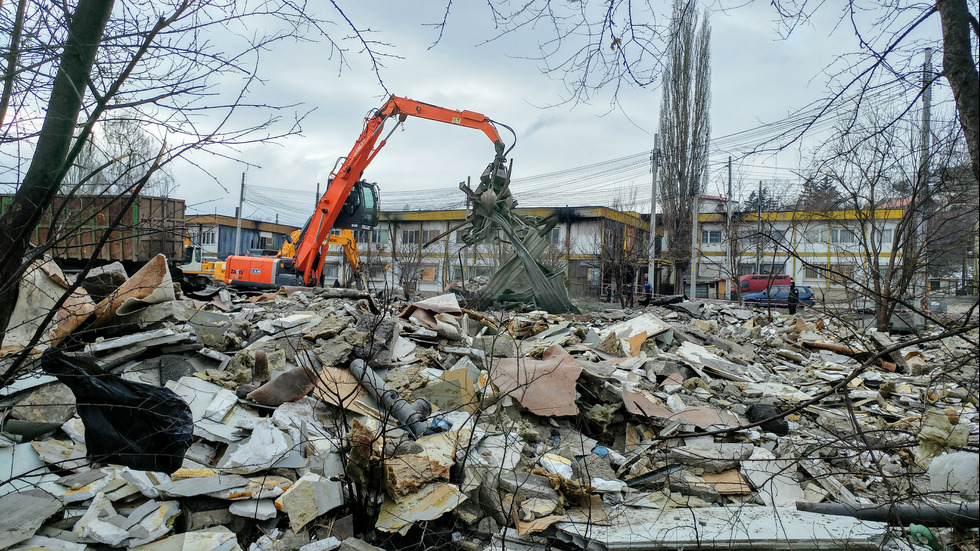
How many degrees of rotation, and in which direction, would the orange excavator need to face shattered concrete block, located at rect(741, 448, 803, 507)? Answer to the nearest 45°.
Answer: approximately 90° to its right

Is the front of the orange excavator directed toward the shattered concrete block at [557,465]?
no

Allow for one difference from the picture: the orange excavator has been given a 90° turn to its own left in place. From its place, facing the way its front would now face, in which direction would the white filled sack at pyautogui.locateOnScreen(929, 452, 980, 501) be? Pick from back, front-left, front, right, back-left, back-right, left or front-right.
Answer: back

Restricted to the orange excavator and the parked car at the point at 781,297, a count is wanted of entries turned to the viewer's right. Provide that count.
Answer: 1

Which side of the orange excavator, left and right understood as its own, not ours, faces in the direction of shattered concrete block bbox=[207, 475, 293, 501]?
right

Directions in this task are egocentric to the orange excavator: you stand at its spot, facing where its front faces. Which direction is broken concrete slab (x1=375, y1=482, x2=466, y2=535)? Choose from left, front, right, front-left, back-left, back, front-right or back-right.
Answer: right

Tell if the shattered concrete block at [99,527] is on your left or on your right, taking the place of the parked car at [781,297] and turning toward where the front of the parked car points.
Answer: on your left

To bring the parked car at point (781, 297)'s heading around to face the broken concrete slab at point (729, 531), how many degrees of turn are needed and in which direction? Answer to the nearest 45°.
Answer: approximately 90° to its left

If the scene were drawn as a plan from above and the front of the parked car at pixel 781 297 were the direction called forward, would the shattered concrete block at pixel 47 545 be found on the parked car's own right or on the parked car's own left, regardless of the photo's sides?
on the parked car's own left

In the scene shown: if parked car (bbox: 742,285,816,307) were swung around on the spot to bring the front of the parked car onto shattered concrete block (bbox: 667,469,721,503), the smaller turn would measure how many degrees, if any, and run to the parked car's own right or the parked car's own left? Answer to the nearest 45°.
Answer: approximately 90° to the parked car's own left

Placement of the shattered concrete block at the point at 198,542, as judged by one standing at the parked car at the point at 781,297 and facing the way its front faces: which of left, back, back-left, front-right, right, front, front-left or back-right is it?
left

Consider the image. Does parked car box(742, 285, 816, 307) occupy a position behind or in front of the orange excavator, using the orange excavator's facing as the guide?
in front

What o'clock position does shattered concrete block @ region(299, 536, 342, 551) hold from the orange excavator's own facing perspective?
The shattered concrete block is roughly at 3 o'clock from the orange excavator.

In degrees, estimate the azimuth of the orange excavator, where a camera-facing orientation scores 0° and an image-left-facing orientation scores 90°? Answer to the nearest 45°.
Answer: approximately 270°

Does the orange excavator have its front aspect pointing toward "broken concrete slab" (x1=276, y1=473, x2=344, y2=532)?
no

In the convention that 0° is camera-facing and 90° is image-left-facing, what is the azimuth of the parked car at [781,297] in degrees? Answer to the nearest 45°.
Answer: approximately 90°

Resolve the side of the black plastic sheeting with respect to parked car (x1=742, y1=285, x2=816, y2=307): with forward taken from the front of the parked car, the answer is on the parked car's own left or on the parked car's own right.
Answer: on the parked car's own left
